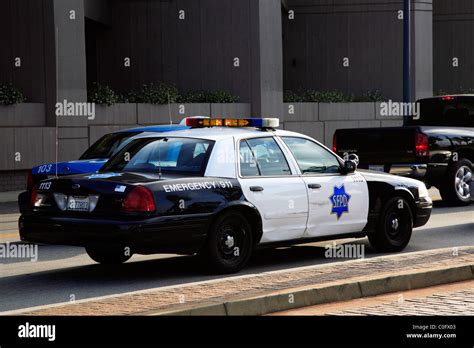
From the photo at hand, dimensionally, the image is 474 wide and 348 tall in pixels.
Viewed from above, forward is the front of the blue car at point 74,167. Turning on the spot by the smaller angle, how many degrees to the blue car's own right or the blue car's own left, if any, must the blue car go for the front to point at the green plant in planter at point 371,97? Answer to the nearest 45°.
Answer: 0° — it already faces it

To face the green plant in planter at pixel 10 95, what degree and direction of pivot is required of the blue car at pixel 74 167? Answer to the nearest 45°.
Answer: approximately 45° to its left

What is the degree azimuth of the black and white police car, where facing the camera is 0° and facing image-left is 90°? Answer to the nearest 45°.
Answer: approximately 225°

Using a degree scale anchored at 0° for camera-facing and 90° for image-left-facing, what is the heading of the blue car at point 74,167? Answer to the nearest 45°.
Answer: approximately 225°

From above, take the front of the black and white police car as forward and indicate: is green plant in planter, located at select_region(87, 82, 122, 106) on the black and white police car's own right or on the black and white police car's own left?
on the black and white police car's own left

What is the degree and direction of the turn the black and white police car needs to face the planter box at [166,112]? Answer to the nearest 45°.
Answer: approximately 45° to its left

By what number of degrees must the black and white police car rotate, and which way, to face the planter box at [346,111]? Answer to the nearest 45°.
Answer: approximately 45° to its left

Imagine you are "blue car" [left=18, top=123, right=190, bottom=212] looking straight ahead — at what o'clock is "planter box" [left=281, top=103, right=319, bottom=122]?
The planter box is roughly at 11 o'clock from the blue car.
